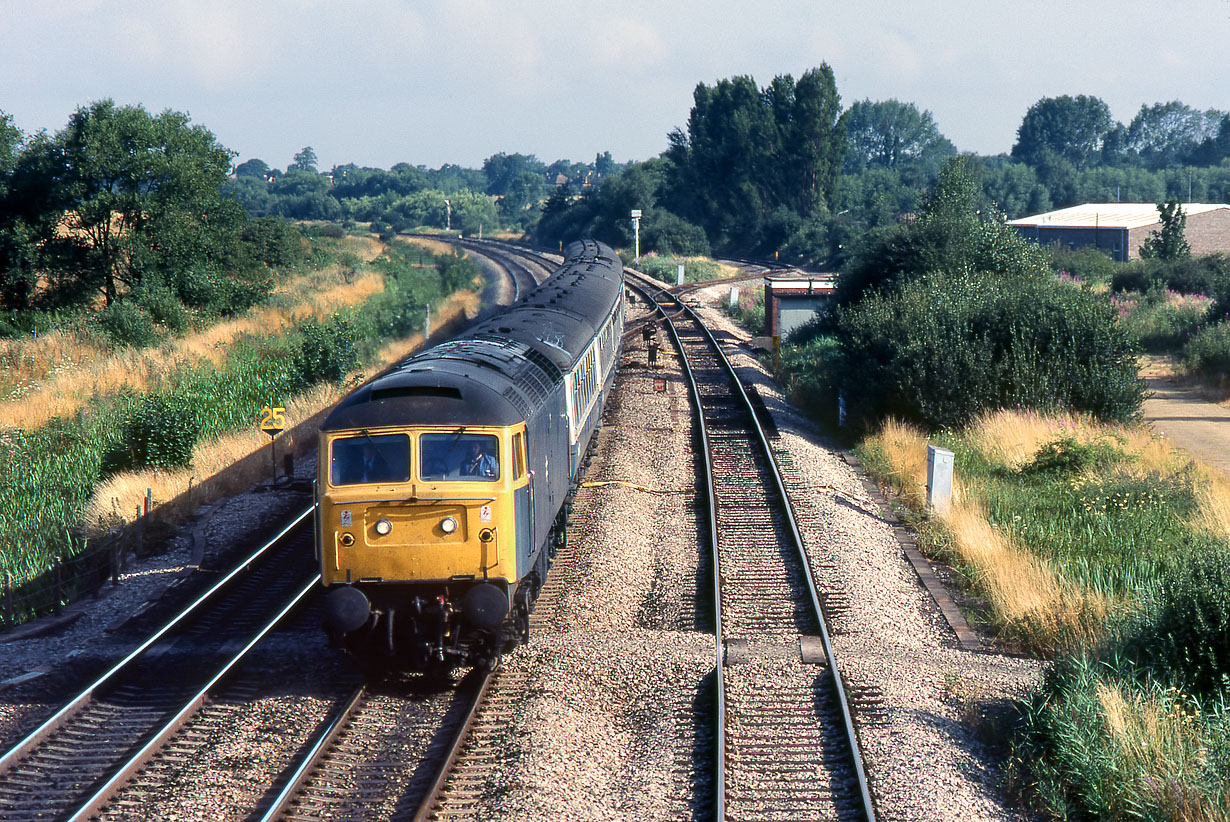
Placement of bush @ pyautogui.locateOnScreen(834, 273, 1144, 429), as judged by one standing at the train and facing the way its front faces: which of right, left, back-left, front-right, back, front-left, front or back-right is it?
back-left

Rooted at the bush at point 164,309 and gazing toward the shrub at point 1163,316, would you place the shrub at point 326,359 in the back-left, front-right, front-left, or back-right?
front-right

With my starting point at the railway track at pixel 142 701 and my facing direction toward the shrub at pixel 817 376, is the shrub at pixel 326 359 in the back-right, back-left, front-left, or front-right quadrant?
front-left

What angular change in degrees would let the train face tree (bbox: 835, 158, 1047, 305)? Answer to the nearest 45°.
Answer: approximately 135° to its left

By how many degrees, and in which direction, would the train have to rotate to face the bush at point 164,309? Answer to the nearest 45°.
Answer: approximately 180°

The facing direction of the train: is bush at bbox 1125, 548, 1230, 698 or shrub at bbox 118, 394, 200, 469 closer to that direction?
the bush

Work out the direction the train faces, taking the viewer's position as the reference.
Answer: facing the viewer

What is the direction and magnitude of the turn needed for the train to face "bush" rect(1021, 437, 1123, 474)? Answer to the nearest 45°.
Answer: approximately 135° to its left

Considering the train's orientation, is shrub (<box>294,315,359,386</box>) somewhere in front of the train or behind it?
behind

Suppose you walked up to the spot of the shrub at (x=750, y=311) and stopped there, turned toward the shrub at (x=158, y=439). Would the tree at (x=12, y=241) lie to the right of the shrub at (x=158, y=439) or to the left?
right

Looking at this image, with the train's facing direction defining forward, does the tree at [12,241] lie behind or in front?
behind

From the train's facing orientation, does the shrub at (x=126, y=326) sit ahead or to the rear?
to the rear

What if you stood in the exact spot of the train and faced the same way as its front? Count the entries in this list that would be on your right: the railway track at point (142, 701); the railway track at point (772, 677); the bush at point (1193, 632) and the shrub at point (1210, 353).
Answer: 1

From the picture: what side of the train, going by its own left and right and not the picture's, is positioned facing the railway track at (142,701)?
right
